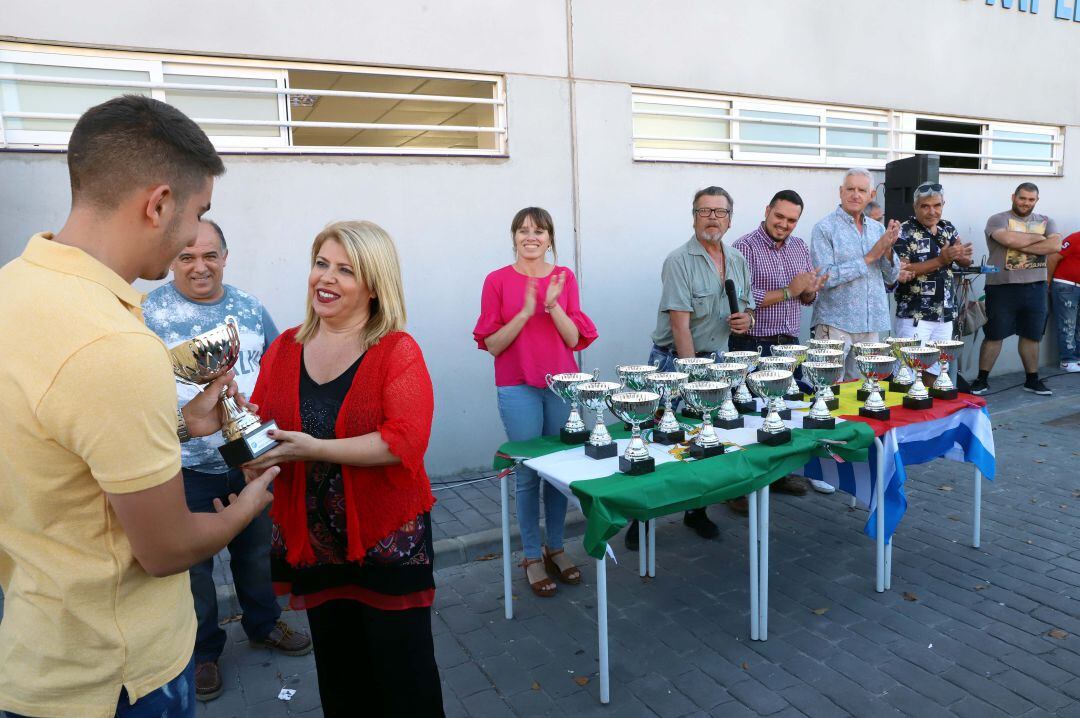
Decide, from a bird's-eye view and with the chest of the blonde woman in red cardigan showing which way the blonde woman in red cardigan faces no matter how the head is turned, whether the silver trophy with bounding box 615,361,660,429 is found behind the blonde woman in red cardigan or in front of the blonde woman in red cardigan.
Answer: behind

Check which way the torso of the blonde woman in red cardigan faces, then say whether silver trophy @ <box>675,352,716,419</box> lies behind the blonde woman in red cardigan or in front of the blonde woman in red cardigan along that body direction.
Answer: behind

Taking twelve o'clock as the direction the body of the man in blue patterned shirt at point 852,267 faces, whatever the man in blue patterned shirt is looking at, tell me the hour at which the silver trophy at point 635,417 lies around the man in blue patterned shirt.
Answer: The silver trophy is roughly at 2 o'clock from the man in blue patterned shirt.

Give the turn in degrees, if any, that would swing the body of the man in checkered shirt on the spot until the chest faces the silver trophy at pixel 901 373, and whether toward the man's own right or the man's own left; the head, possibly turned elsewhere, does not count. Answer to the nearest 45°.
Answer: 0° — they already face it

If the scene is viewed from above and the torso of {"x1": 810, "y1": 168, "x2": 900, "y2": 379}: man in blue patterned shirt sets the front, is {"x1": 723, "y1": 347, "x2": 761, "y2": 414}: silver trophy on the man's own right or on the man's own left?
on the man's own right

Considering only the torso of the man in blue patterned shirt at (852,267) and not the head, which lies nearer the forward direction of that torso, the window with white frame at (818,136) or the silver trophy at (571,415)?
the silver trophy

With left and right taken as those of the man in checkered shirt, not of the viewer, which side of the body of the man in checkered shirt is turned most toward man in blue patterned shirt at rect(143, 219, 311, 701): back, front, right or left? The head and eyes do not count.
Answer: right

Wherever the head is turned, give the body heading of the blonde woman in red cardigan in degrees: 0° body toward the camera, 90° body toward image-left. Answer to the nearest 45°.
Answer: approximately 45°

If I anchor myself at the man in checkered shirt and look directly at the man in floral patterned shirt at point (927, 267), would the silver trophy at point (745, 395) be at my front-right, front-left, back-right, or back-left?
back-right
